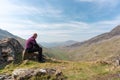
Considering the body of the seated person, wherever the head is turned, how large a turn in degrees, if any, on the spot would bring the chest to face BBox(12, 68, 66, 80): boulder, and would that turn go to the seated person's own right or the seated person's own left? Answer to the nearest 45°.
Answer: approximately 90° to the seated person's own right

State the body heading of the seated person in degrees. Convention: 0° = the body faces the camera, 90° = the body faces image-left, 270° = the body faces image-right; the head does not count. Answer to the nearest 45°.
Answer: approximately 270°

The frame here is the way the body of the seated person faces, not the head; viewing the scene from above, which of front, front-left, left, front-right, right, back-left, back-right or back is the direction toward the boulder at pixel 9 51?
back-left
